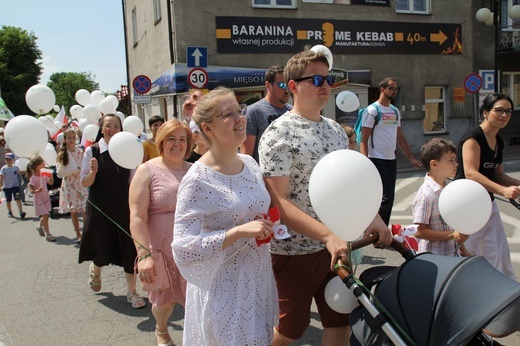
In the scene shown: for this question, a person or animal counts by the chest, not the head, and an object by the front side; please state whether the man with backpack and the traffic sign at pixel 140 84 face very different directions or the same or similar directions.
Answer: same or similar directions

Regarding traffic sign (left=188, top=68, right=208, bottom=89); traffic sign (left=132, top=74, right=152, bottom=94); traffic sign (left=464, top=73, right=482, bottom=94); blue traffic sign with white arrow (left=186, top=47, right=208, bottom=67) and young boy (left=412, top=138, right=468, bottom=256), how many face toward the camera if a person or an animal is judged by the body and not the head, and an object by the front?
4

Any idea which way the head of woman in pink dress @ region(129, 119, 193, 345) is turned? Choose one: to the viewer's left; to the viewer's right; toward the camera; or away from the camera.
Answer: toward the camera

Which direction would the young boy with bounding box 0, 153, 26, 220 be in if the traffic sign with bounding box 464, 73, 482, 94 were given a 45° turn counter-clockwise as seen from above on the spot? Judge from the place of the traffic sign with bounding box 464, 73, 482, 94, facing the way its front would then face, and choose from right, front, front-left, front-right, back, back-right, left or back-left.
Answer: right

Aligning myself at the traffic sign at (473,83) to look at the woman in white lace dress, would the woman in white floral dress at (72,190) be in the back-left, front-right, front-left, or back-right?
front-right

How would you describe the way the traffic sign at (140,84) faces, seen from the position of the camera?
facing the viewer

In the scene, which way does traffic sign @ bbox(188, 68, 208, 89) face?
toward the camera

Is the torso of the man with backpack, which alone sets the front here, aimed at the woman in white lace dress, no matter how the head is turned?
no

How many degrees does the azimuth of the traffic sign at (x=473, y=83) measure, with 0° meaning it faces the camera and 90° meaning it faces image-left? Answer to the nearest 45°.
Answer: approximately 0°

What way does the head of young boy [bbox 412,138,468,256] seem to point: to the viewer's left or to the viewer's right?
to the viewer's right
